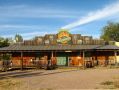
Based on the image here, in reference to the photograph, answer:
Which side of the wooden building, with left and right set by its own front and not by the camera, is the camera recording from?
front
